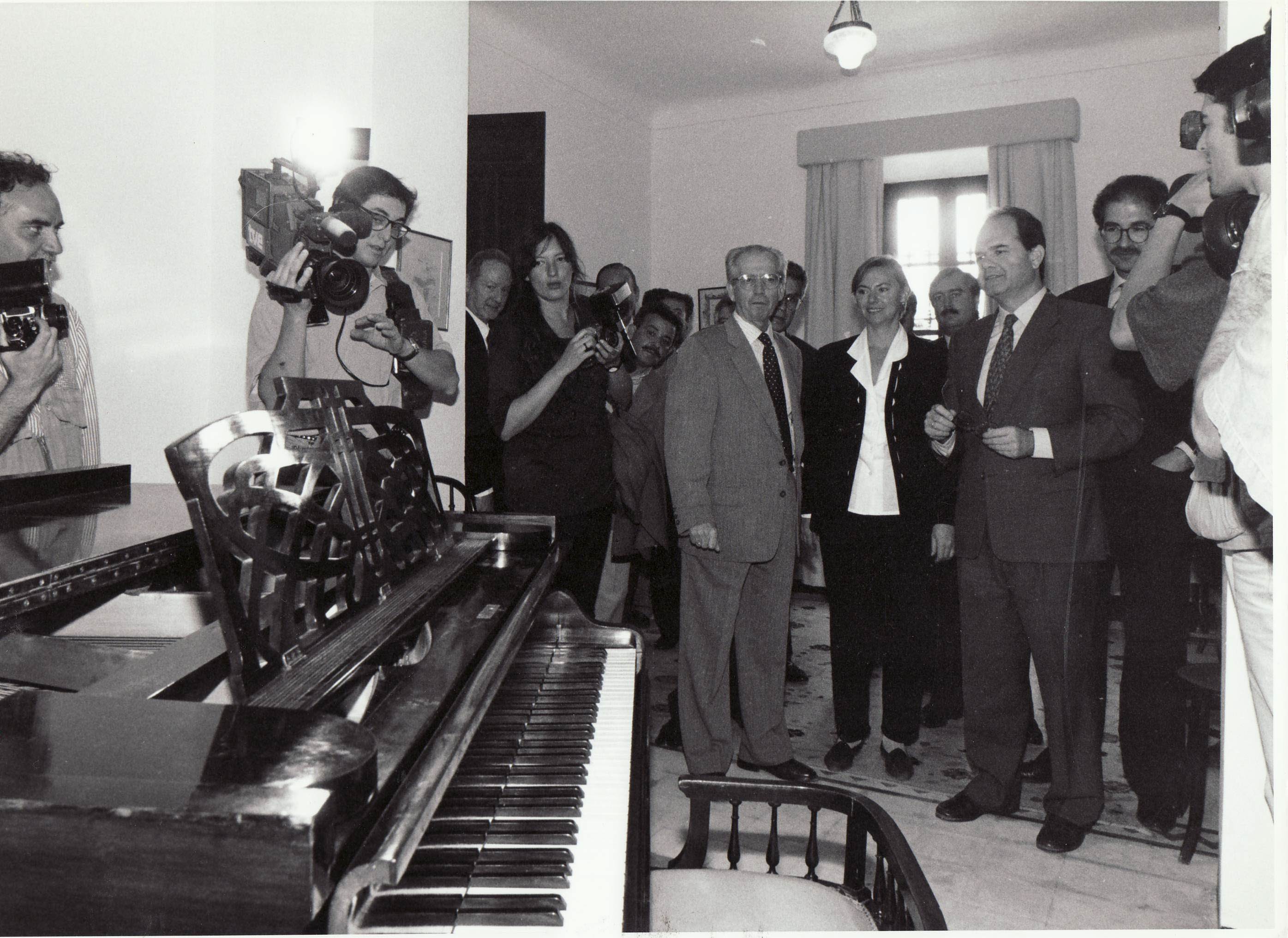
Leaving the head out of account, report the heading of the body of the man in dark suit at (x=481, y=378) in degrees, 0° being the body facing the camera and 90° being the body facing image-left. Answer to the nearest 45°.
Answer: approximately 315°

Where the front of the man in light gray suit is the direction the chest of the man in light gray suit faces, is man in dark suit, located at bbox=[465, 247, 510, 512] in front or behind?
behind

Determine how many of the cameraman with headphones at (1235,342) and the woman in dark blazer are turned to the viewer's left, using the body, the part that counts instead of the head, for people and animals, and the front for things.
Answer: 1

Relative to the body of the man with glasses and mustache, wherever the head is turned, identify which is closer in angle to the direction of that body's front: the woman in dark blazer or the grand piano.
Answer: the grand piano

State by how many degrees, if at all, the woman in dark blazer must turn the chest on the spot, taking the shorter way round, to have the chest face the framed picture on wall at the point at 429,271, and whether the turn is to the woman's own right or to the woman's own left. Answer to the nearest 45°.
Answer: approximately 90° to the woman's own right

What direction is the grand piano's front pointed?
to the viewer's right

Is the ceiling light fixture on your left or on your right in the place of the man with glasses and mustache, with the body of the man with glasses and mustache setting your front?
on your right
